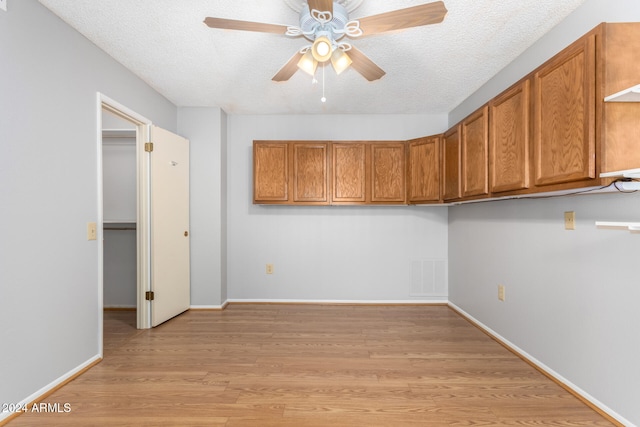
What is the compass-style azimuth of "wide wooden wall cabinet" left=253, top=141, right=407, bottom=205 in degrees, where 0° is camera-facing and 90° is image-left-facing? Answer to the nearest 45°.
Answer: approximately 0°

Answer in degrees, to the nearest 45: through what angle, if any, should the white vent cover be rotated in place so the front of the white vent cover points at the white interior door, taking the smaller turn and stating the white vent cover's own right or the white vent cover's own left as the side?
approximately 45° to the white vent cover's own right

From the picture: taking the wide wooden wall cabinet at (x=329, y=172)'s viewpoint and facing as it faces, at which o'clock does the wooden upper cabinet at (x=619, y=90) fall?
The wooden upper cabinet is roughly at 11 o'clock from the wide wooden wall cabinet.

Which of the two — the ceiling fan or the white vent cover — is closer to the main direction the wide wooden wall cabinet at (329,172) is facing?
the ceiling fan

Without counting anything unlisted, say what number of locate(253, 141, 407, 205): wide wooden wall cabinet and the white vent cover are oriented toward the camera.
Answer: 2

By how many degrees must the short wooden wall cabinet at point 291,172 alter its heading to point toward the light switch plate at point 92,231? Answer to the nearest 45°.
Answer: approximately 45° to its right

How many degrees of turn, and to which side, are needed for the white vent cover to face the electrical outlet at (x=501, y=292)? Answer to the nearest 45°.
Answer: approximately 45° to its left

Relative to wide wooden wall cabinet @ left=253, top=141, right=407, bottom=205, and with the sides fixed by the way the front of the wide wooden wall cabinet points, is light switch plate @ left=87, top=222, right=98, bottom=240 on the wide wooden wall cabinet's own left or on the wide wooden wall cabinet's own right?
on the wide wooden wall cabinet's own right

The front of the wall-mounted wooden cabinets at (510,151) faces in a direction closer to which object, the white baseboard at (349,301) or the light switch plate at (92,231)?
the light switch plate

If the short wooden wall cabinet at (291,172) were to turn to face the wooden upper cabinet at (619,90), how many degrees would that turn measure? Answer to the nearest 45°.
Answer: approximately 45° to its left

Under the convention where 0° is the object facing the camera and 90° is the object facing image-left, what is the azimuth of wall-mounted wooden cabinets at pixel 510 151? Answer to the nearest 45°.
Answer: approximately 45°

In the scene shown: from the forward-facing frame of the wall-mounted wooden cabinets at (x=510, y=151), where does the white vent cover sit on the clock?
The white vent cover is roughly at 4 o'clock from the wall-mounted wooden cabinets.
